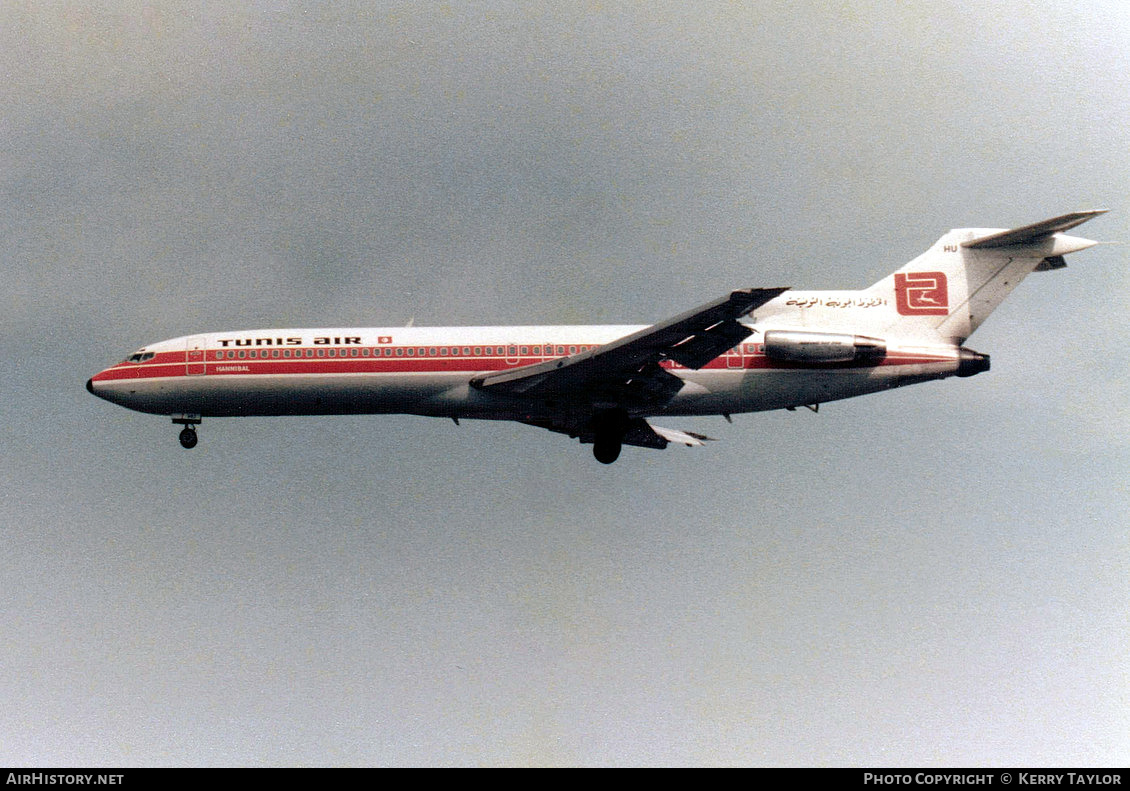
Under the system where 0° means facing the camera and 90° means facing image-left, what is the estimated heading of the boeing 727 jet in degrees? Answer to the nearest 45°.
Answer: approximately 90°
